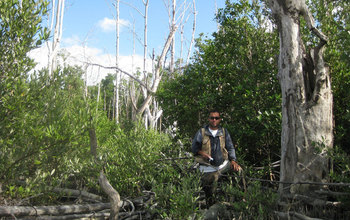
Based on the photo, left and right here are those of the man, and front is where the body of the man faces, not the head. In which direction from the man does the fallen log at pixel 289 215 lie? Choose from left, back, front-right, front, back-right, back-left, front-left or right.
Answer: front-left

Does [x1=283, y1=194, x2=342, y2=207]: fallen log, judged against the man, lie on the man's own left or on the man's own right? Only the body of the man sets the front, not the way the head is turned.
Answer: on the man's own left

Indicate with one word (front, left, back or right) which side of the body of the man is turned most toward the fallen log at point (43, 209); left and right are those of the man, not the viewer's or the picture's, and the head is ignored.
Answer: right

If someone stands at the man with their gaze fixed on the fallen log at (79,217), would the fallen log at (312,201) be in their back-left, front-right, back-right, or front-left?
back-left

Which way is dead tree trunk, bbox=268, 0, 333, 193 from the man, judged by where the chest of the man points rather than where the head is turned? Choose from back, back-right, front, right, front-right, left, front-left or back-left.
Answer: left

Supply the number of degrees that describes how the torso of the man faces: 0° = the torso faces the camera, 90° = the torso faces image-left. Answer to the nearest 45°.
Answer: approximately 0°

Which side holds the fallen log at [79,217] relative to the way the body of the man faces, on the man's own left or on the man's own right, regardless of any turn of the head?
on the man's own right
